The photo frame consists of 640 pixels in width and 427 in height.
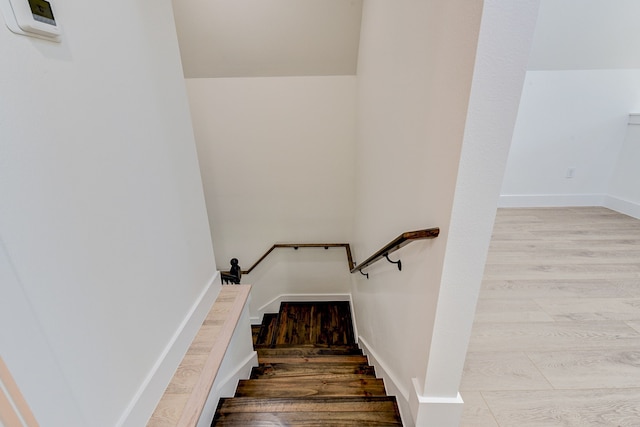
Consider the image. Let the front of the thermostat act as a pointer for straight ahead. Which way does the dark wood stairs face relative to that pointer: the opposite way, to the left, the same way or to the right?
to the left

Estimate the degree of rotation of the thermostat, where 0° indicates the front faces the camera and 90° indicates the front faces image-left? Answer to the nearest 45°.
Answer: approximately 315°

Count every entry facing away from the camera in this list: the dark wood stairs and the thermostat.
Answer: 1

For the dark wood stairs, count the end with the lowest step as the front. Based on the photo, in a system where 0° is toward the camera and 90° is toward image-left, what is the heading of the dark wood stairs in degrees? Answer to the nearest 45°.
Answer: approximately 180°

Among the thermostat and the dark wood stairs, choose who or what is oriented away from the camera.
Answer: the dark wood stairs
